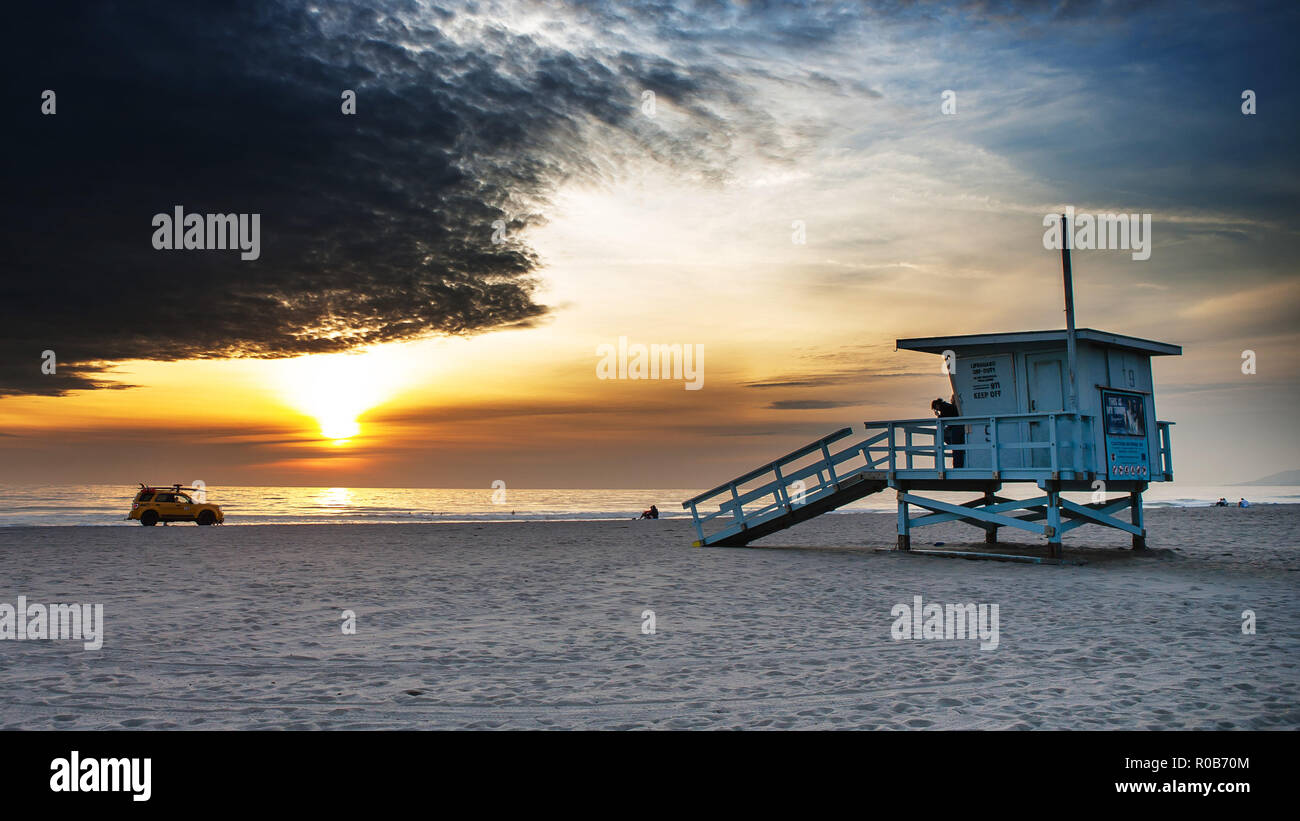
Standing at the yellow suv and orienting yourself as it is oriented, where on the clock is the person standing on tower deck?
The person standing on tower deck is roughly at 2 o'clock from the yellow suv.

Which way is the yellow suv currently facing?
to the viewer's right

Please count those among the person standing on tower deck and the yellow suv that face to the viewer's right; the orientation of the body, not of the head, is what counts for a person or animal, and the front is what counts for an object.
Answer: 1

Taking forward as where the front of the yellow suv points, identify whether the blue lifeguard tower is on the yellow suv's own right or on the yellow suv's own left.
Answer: on the yellow suv's own right

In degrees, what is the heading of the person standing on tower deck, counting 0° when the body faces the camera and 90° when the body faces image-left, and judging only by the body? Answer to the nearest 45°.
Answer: approximately 90°

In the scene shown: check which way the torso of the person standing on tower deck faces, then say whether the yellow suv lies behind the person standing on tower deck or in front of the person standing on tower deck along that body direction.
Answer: in front

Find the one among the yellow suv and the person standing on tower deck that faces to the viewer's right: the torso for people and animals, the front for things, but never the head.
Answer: the yellow suv
